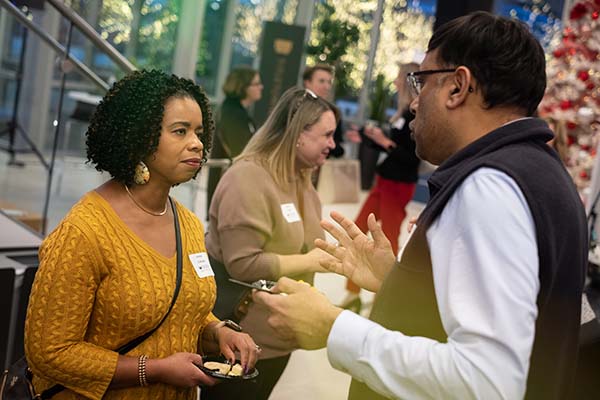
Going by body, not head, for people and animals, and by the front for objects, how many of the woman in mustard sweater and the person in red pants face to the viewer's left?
1

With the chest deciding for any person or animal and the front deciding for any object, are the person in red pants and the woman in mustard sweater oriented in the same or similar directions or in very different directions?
very different directions

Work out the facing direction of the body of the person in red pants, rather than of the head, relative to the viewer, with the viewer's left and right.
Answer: facing to the left of the viewer

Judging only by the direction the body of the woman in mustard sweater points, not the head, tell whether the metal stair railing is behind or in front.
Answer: behind

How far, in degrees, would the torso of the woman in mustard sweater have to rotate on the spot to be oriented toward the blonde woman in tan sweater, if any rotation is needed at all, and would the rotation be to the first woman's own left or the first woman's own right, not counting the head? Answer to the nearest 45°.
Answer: approximately 90° to the first woman's own left

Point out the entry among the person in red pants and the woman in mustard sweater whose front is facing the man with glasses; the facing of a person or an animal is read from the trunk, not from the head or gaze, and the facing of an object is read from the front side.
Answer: the woman in mustard sweater

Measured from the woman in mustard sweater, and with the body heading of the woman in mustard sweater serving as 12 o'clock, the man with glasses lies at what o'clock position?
The man with glasses is roughly at 12 o'clock from the woman in mustard sweater.

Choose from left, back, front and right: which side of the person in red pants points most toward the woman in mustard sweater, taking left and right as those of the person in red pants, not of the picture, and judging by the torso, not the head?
left

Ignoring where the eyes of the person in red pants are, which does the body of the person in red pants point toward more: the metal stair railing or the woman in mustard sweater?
the metal stair railing

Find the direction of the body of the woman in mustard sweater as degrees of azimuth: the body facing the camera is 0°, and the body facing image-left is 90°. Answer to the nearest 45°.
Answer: approximately 315°

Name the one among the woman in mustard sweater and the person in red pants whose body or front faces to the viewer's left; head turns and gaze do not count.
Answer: the person in red pants

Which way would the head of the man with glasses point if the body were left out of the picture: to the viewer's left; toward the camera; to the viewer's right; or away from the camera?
to the viewer's left

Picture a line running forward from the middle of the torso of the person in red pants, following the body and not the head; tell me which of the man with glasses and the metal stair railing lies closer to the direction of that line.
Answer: the metal stair railing

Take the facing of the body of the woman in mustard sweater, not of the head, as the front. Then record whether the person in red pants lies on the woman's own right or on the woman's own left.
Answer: on the woman's own left

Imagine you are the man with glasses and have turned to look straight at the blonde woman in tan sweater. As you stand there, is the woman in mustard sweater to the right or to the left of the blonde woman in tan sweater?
left
